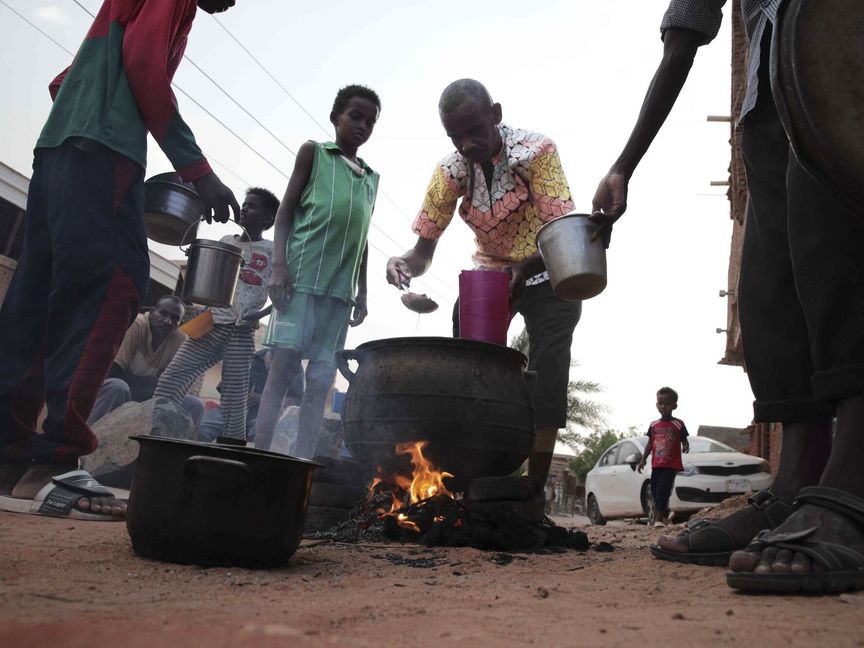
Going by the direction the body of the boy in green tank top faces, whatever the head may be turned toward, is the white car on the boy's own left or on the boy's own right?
on the boy's own left

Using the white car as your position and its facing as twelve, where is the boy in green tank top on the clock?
The boy in green tank top is roughly at 2 o'clock from the white car.

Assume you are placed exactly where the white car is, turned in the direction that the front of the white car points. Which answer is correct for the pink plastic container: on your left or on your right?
on your right

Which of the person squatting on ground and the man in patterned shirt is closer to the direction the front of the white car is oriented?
the man in patterned shirt

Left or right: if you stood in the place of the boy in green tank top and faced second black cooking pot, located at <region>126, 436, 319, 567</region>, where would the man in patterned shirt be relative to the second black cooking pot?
left

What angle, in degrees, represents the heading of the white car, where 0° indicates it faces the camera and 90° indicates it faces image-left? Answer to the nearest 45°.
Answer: approximately 315°

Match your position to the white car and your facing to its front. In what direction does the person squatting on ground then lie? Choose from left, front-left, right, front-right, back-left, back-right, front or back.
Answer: right

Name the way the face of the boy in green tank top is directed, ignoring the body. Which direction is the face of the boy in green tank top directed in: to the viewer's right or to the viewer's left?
to the viewer's right

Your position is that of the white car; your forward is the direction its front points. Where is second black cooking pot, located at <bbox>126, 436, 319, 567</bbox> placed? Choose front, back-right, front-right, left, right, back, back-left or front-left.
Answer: front-right

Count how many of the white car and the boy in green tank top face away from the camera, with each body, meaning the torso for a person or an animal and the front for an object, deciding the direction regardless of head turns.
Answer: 0

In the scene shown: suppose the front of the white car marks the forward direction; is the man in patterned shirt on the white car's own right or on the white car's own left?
on the white car's own right
